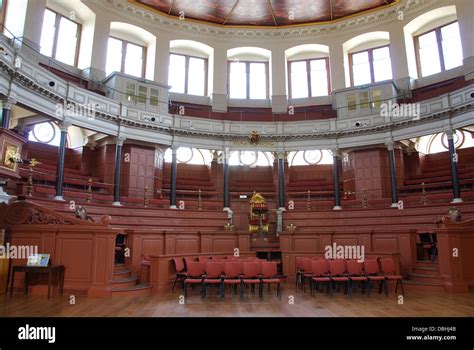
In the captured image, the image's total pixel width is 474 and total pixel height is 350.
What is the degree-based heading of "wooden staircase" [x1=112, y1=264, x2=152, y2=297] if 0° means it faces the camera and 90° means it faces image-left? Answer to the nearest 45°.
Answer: approximately 315°

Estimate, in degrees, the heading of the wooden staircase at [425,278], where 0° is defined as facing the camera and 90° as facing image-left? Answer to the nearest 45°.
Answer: approximately 0°

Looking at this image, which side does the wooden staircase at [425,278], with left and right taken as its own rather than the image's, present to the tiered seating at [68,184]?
right

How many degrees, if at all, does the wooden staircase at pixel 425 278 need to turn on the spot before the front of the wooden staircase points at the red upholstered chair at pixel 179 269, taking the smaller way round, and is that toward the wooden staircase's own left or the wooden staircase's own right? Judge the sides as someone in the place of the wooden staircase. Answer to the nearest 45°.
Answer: approximately 45° to the wooden staircase's own right

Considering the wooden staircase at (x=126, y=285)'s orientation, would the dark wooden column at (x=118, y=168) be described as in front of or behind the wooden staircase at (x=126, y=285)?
behind

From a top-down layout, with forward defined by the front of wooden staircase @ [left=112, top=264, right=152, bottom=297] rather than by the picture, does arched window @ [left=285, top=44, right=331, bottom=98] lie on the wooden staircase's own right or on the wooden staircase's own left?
on the wooden staircase's own left

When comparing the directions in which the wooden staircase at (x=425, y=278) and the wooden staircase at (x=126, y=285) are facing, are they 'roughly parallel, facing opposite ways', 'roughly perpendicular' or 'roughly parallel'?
roughly perpendicular

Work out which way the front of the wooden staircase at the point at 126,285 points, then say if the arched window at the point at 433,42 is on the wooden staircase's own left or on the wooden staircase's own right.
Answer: on the wooden staircase's own left
